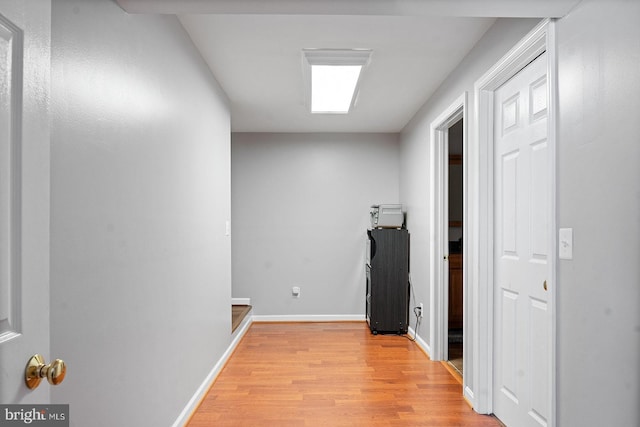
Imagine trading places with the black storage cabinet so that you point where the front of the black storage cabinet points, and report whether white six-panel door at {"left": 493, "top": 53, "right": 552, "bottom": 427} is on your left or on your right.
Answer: on your left

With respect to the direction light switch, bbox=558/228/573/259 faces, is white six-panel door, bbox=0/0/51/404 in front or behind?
in front

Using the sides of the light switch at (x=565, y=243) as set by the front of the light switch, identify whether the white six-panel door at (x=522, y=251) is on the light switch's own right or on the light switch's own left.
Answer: on the light switch's own right

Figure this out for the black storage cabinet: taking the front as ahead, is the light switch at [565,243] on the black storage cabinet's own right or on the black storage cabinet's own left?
on the black storage cabinet's own left

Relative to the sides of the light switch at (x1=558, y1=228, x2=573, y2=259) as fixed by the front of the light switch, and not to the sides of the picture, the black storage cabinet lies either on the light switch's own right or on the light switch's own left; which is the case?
on the light switch's own right

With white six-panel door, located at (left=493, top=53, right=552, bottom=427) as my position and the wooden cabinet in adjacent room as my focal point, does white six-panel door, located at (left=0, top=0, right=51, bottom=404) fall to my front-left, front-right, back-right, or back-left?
back-left

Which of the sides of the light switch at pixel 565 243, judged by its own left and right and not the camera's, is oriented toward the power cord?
right

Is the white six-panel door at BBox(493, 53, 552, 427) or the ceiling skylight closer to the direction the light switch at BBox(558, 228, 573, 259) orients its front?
the ceiling skylight

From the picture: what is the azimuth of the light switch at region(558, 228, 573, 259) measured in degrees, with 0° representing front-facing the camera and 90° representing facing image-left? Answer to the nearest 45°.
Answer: approximately 45°
